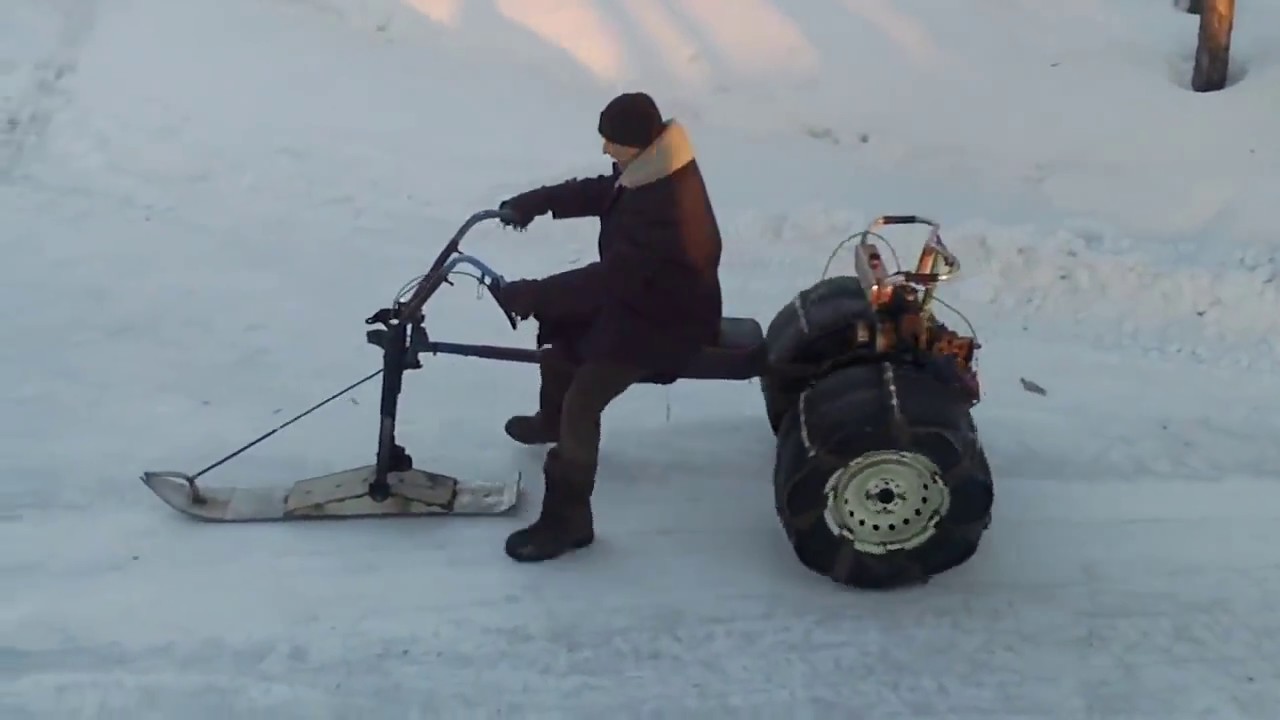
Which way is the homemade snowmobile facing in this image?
to the viewer's left

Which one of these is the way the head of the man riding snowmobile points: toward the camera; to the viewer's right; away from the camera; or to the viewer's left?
to the viewer's left

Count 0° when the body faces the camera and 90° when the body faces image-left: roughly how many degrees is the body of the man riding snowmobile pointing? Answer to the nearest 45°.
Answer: approximately 90°

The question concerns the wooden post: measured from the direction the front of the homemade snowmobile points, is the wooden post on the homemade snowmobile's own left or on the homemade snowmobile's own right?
on the homemade snowmobile's own right

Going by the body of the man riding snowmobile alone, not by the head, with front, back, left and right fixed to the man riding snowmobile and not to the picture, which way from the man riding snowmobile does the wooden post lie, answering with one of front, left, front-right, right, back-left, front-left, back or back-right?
back-right
